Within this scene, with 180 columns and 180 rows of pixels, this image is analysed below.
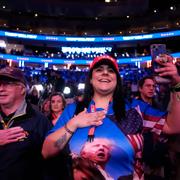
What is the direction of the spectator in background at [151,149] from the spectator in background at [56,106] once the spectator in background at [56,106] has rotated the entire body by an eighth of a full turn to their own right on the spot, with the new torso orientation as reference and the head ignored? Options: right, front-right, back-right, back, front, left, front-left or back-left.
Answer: back-left

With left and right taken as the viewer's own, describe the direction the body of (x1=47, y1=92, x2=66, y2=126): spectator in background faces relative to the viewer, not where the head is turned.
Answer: facing the viewer and to the left of the viewer

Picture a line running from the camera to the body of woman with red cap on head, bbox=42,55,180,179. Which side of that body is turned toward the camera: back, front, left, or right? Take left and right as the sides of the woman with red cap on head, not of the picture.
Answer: front

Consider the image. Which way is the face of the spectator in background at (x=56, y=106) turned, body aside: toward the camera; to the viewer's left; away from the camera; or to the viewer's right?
toward the camera

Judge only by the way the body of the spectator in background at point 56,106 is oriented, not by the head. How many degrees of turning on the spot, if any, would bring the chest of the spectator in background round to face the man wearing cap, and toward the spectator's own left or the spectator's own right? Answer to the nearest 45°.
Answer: approximately 45° to the spectator's own left

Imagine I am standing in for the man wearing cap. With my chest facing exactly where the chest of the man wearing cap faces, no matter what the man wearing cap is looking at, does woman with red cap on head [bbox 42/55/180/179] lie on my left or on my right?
on my left

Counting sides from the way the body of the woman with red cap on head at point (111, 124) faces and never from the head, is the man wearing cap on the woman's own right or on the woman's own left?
on the woman's own right

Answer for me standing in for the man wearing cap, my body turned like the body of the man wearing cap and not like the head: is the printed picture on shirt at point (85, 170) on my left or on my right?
on my left
